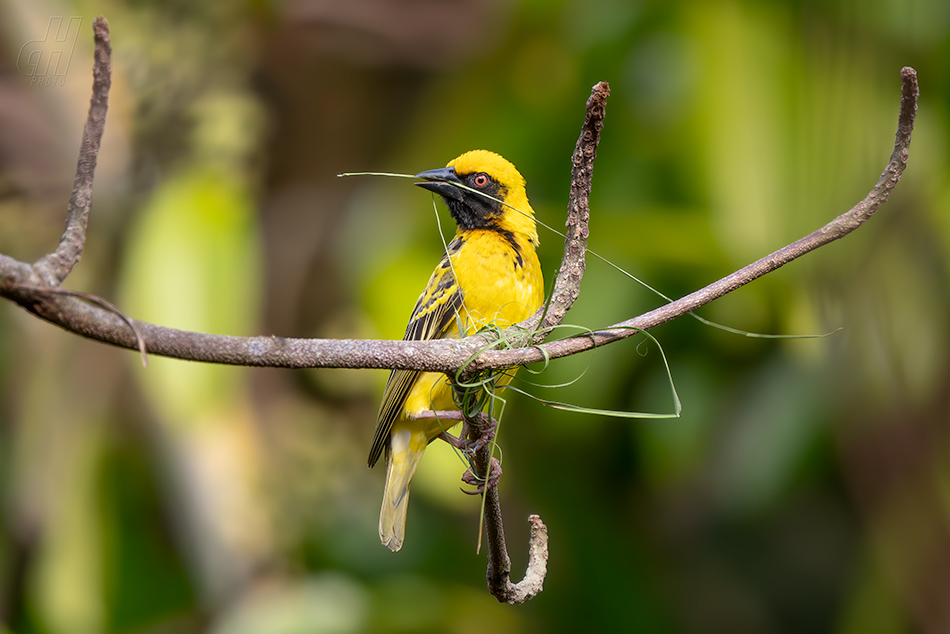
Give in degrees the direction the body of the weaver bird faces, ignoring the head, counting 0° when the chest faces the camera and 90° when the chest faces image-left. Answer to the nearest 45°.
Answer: approximately 315°
